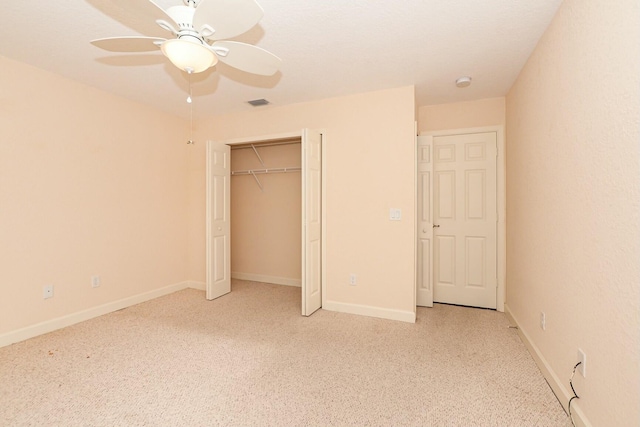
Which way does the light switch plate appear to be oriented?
toward the camera

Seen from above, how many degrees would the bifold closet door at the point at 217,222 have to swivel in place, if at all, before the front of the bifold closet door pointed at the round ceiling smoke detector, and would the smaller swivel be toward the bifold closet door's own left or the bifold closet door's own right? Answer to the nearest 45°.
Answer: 0° — it already faces it

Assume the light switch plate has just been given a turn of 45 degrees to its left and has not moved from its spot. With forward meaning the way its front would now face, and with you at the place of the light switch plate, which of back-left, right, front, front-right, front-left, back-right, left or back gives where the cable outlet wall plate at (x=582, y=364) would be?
front

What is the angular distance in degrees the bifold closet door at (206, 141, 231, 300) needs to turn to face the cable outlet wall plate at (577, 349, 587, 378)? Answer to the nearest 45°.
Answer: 0° — it already faces it

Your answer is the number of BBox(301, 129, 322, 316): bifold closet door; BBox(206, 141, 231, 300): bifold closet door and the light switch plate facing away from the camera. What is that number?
0

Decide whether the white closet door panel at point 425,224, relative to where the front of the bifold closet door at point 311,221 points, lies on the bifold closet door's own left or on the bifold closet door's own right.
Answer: on the bifold closet door's own left

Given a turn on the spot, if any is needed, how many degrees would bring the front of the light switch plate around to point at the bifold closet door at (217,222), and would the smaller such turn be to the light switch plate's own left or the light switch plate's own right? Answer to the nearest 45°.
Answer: approximately 90° to the light switch plate's own right

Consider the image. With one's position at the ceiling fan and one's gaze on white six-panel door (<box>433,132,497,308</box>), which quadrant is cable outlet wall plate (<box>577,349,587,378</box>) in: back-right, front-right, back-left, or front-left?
front-right

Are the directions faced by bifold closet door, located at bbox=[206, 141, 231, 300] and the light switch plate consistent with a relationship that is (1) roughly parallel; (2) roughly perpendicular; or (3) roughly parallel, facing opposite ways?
roughly perpendicular

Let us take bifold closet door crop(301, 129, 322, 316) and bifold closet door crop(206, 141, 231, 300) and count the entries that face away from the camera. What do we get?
0

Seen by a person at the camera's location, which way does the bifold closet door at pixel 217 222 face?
facing the viewer and to the right of the viewer

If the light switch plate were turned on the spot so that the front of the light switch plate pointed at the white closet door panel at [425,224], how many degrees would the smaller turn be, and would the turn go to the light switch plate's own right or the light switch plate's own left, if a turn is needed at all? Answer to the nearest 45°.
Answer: approximately 135° to the light switch plate's own left

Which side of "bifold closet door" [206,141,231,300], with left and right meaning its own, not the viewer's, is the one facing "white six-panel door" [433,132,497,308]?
front
